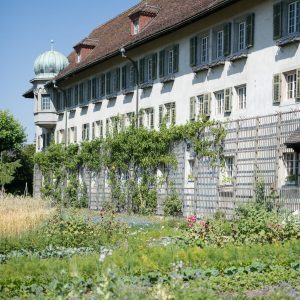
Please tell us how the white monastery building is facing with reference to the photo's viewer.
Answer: facing the viewer and to the left of the viewer

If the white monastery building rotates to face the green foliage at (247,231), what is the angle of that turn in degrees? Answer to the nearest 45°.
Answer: approximately 45° to its left
